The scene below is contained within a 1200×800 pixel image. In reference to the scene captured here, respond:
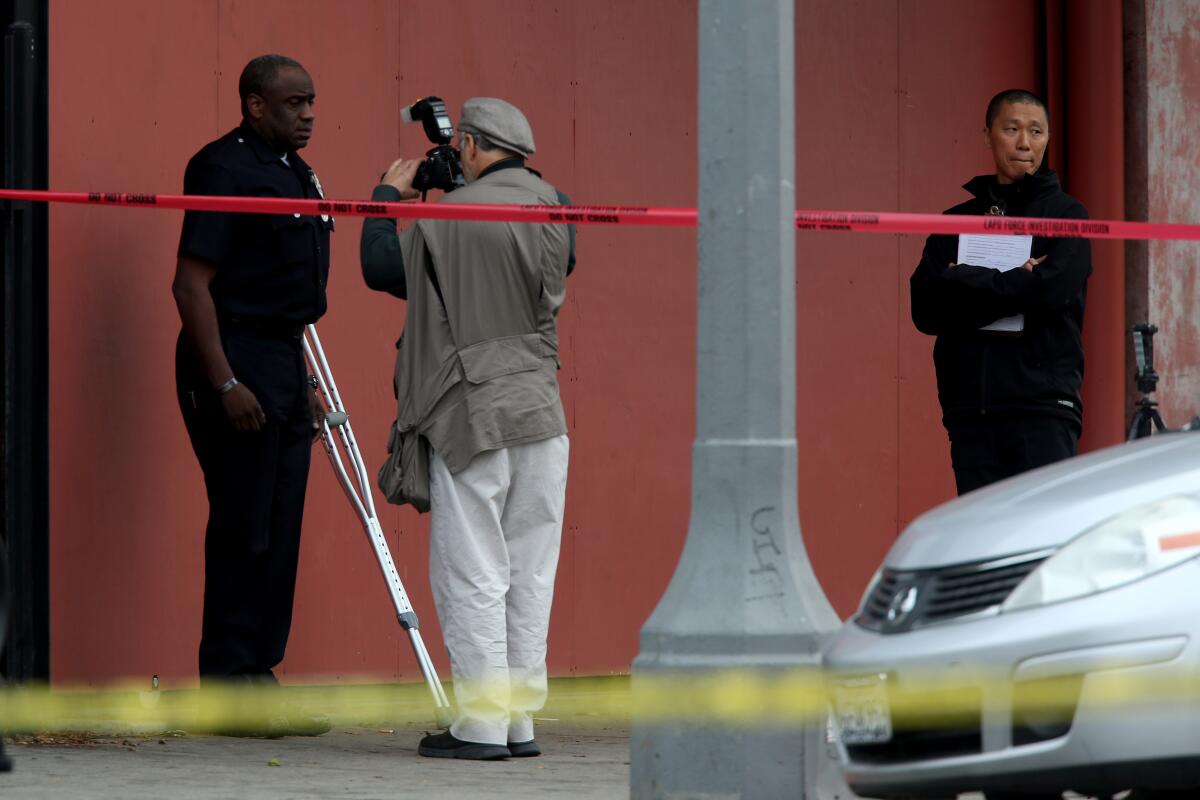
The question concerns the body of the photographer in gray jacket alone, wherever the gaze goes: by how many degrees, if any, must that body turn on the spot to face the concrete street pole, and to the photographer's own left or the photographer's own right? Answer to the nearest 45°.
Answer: approximately 180°

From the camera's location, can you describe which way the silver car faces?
facing the viewer and to the left of the viewer

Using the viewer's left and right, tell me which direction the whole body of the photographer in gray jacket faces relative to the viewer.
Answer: facing away from the viewer and to the left of the viewer

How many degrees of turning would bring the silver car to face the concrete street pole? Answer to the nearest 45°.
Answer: approximately 90° to its right

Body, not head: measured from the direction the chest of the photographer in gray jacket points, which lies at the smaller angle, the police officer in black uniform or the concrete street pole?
the police officer in black uniform

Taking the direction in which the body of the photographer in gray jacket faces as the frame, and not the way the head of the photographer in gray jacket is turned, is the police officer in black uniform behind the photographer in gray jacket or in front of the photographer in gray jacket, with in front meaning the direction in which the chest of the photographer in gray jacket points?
in front

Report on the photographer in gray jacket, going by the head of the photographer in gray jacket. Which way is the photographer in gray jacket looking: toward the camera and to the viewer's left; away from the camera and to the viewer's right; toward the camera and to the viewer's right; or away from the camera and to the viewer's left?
away from the camera and to the viewer's left

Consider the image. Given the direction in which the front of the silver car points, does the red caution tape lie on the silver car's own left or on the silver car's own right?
on the silver car's own right

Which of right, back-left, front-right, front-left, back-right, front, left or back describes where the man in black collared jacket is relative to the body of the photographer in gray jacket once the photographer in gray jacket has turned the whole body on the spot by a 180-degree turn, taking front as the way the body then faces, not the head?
front-left

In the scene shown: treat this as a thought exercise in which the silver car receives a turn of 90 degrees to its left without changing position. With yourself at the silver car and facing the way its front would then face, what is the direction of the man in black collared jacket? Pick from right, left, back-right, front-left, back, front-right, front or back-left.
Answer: back-left

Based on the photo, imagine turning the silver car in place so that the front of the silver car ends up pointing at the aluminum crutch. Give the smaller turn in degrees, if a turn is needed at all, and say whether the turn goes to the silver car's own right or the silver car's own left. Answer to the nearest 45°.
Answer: approximately 90° to the silver car's own right

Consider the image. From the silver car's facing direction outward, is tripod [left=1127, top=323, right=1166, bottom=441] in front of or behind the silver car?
behind

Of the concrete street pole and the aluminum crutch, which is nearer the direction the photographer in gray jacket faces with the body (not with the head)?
the aluminum crutch

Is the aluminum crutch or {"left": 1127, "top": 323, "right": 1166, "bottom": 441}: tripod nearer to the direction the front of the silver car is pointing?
the aluminum crutch

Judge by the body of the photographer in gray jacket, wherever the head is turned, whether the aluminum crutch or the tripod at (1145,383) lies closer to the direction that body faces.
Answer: the aluminum crutch

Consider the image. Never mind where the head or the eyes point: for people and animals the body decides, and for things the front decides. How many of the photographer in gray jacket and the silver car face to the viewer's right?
0
